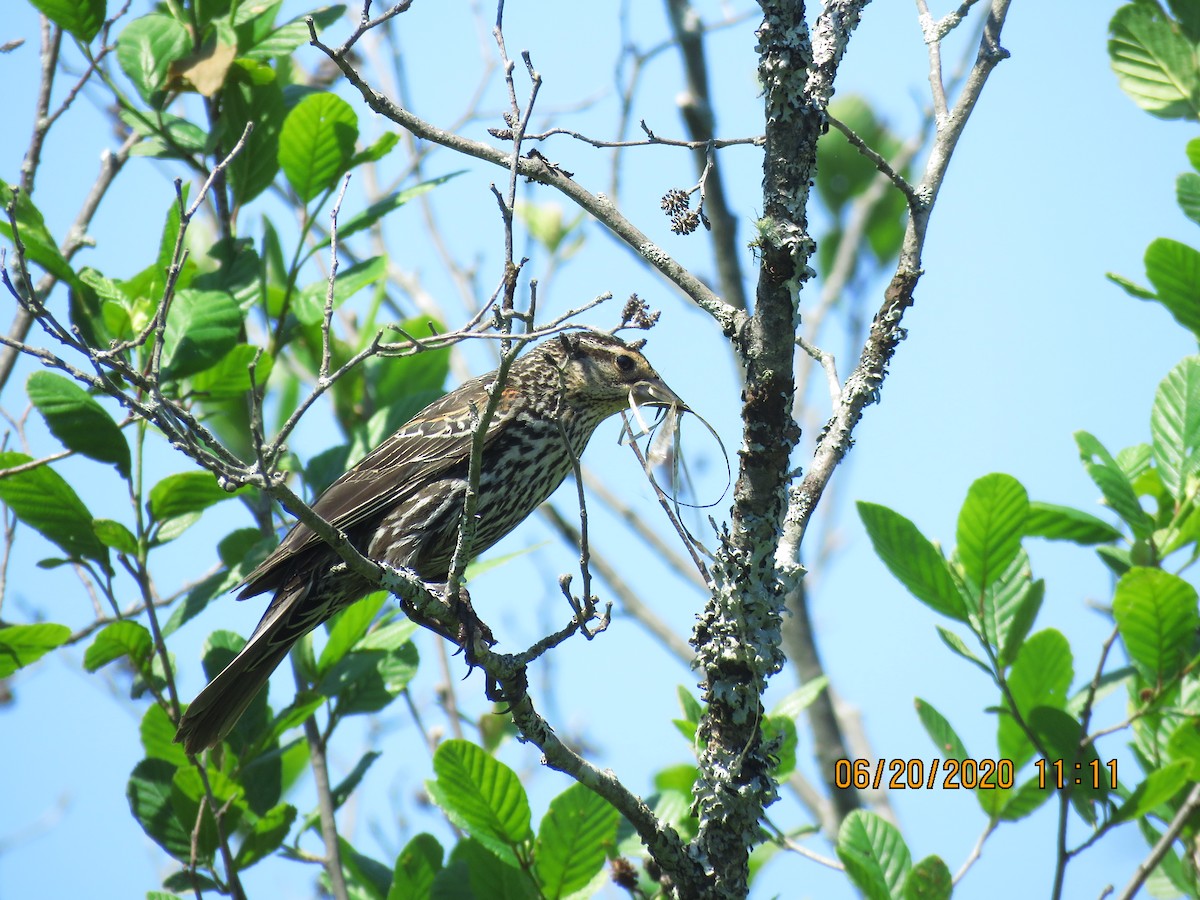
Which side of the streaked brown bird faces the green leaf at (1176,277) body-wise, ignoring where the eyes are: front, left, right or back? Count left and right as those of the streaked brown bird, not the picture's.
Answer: front

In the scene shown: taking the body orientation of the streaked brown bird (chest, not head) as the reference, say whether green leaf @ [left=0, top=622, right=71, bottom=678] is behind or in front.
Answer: behind

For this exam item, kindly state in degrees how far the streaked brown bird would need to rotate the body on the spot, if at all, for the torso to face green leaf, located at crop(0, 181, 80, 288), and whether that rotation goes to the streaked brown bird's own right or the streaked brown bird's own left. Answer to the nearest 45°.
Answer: approximately 135° to the streaked brown bird's own right

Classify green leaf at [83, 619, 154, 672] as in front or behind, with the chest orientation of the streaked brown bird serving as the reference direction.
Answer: behind

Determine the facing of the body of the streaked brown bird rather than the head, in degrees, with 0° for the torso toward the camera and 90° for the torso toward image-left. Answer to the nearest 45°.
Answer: approximately 270°
